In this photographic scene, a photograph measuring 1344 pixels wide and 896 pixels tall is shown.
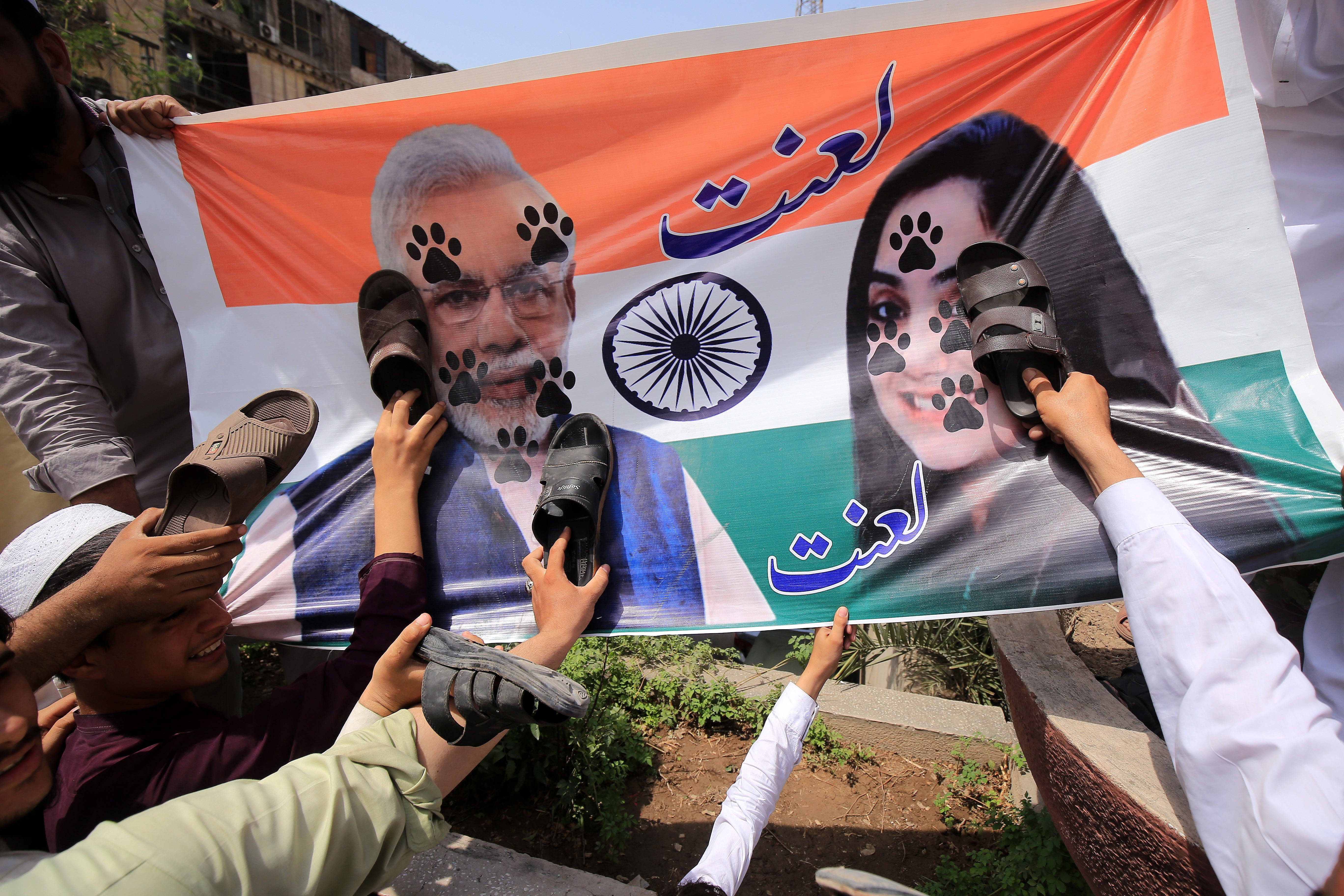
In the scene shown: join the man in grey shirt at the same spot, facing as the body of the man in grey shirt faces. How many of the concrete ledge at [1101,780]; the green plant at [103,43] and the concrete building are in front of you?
1

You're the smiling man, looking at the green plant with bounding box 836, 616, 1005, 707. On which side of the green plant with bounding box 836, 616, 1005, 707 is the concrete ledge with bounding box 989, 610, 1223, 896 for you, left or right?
right

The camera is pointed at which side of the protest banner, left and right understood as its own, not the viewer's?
front

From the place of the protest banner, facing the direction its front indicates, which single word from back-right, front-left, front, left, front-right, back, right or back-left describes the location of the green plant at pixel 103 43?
back-right

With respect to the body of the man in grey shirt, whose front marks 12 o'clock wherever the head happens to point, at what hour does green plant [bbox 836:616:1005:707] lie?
The green plant is roughly at 11 o'clock from the man in grey shirt.

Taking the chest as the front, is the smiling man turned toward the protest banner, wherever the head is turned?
yes

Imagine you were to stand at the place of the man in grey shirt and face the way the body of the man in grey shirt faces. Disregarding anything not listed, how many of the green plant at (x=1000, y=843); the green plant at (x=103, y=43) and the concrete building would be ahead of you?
1

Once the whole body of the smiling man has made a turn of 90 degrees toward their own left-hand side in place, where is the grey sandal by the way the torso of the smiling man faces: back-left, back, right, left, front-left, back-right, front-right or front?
back-right

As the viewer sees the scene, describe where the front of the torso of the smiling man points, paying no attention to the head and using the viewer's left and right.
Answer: facing to the right of the viewer

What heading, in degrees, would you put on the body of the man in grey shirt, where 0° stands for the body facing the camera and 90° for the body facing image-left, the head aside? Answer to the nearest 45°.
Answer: approximately 315°

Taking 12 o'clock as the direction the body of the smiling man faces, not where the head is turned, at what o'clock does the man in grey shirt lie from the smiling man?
The man in grey shirt is roughly at 9 o'clock from the smiling man.
